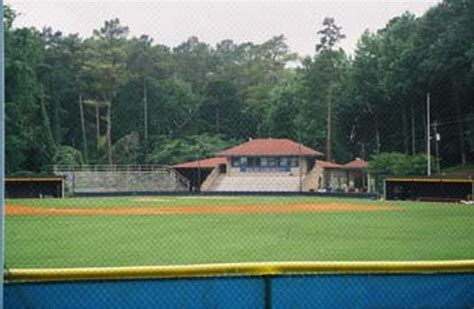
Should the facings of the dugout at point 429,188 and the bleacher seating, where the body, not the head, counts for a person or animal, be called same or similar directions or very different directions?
same or similar directions

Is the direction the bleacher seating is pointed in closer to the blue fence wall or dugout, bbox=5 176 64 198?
the blue fence wall

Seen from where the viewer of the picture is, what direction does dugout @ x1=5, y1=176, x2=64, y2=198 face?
facing the viewer

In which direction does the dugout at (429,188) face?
toward the camera

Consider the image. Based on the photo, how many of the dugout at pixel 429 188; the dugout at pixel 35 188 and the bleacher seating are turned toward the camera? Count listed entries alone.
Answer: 3
